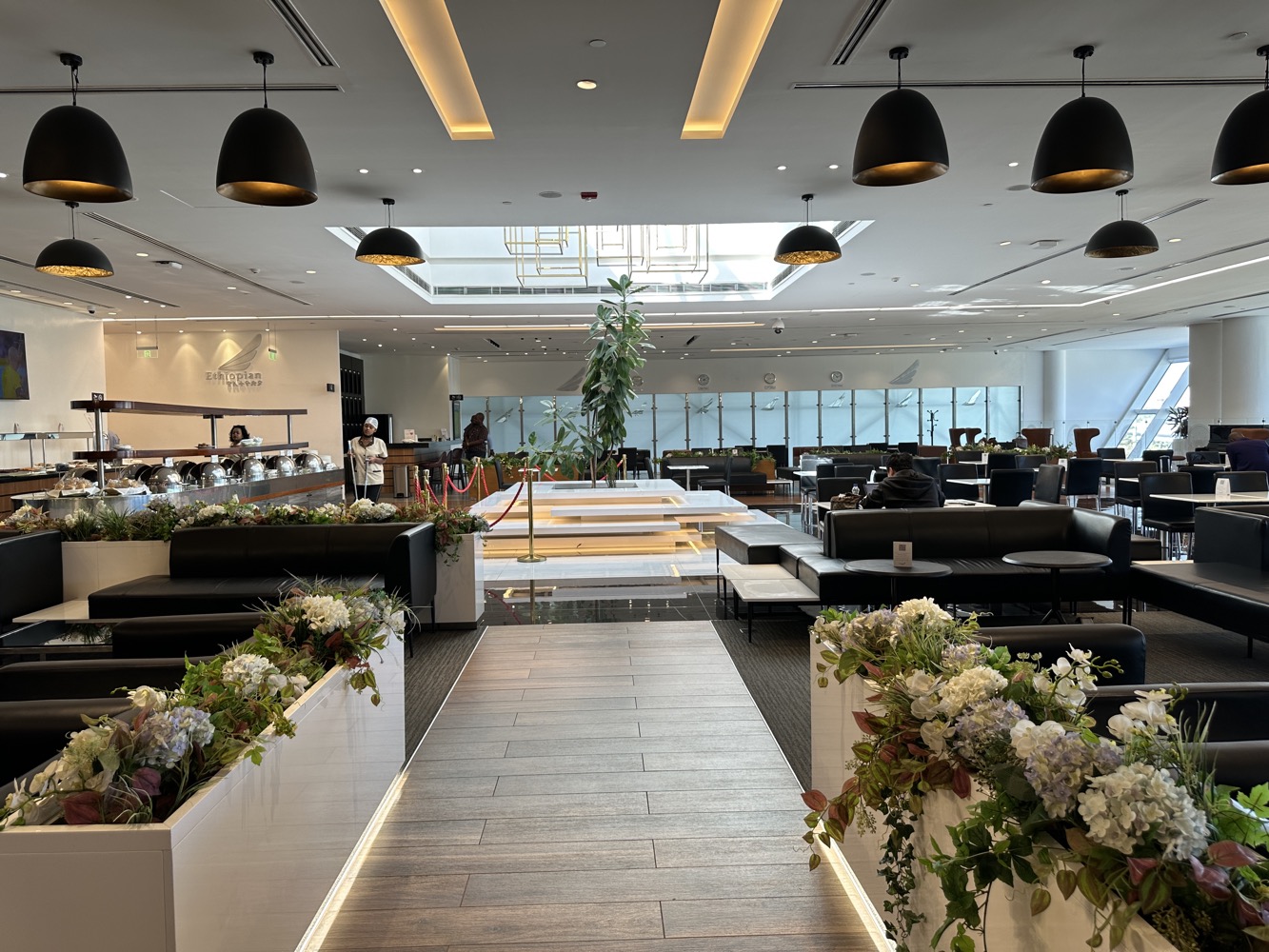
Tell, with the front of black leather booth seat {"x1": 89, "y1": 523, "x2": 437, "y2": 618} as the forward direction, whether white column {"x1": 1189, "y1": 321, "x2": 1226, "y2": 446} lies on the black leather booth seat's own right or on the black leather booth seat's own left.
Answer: on the black leather booth seat's own left

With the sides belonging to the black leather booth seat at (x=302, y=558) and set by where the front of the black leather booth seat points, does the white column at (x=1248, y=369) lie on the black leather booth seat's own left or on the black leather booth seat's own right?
on the black leather booth seat's own left

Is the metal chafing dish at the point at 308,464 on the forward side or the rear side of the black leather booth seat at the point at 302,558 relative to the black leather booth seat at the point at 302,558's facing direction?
on the rear side

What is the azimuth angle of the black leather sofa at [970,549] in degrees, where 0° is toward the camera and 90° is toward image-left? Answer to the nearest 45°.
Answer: approximately 0°

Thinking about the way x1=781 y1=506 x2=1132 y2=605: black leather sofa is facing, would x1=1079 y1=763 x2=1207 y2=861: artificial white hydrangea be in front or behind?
in front

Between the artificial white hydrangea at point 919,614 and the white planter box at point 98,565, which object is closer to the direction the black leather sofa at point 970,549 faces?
the artificial white hydrangea

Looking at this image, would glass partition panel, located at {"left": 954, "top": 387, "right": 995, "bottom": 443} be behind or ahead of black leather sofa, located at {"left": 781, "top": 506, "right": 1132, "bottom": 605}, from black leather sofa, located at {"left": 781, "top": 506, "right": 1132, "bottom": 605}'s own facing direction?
behind

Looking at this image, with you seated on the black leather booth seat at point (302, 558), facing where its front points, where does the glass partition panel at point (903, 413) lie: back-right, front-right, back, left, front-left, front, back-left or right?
back-left

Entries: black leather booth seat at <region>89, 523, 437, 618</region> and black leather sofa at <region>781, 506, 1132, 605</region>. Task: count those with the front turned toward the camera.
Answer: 2

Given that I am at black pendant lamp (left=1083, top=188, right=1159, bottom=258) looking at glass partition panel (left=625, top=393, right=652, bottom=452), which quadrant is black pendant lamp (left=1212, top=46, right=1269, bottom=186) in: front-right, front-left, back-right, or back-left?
back-left

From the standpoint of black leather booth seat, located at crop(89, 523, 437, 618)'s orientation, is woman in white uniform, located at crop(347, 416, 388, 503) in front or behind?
behind

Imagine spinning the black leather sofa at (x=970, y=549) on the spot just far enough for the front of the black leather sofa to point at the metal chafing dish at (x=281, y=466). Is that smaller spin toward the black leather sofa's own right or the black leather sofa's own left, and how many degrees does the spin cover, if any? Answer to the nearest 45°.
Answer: approximately 90° to the black leather sofa's own right

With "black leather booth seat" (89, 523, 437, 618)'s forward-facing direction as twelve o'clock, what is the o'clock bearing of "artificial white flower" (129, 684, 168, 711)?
The artificial white flower is roughly at 12 o'clock from the black leather booth seat.

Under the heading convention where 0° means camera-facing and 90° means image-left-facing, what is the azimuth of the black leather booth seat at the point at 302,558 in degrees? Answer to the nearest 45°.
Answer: approximately 0°

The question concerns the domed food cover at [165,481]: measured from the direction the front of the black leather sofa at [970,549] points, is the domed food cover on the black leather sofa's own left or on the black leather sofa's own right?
on the black leather sofa's own right
